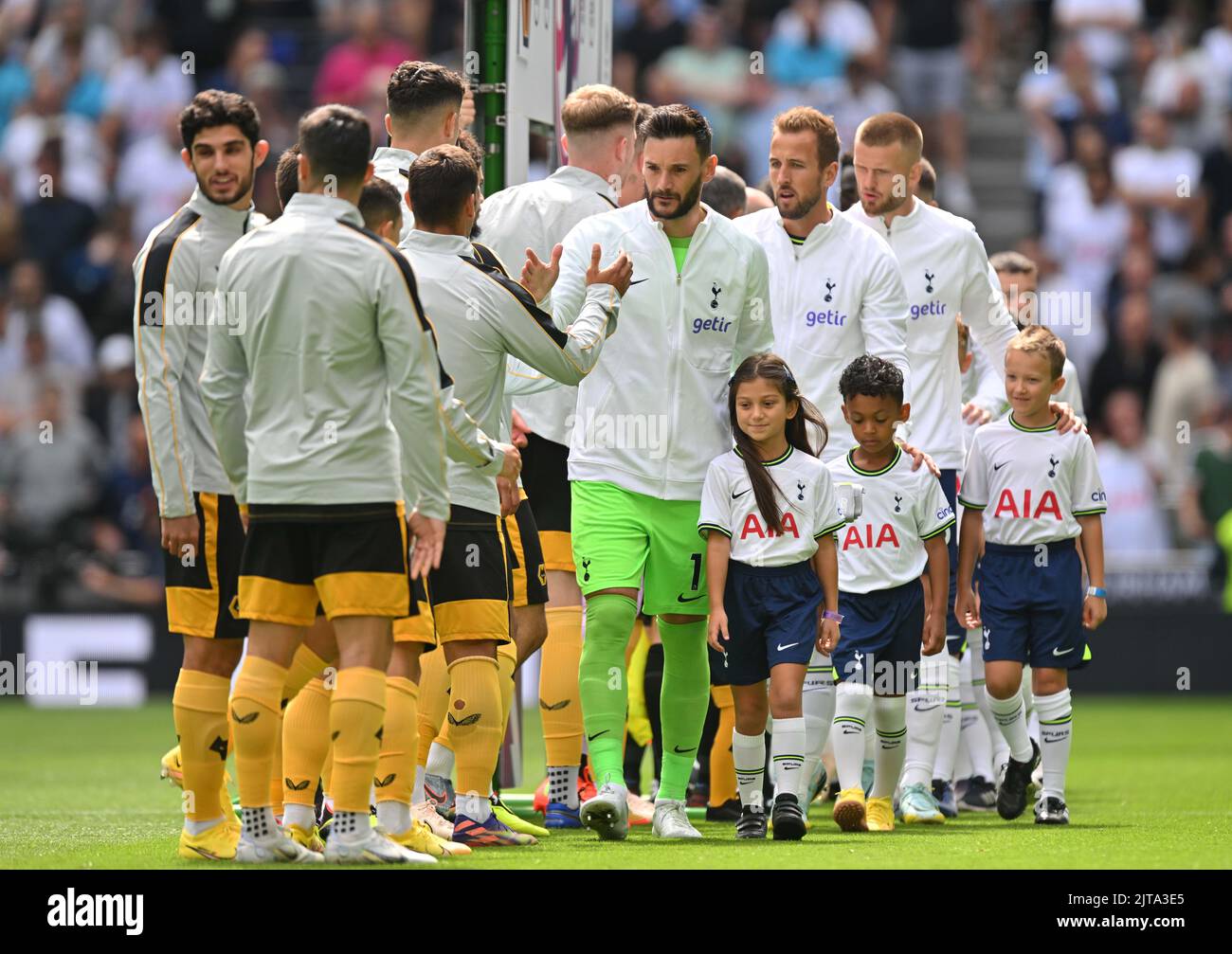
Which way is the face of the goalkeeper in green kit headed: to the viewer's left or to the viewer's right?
to the viewer's left

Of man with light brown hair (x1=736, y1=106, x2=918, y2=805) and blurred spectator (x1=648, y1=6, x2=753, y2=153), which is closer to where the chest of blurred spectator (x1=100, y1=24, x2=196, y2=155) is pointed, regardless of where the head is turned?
the man with light brown hair

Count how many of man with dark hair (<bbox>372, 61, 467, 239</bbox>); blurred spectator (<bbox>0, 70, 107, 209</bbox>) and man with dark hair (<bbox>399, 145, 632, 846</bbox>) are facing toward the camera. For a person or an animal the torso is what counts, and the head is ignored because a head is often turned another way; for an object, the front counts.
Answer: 1

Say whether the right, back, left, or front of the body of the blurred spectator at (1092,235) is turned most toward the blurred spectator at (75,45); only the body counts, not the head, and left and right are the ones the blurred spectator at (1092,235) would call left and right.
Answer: right

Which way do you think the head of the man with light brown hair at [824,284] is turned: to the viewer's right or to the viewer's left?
to the viewer's left

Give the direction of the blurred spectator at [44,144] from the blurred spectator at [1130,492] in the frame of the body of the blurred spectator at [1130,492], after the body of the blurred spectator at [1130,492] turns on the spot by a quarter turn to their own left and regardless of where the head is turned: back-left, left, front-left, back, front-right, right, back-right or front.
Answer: back

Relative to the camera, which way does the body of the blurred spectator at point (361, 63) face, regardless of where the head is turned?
toward the camera

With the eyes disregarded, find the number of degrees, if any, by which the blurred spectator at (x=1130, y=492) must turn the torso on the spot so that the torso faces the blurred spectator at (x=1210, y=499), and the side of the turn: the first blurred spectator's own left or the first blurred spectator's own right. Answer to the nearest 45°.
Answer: approximately 90° to the first blurred spectator's own left

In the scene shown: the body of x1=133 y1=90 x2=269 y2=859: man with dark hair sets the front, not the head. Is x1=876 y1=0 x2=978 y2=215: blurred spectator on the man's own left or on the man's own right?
on the man's own left

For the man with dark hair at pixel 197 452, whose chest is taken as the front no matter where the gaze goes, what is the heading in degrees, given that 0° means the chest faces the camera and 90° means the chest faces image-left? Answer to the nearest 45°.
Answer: approximately 315°

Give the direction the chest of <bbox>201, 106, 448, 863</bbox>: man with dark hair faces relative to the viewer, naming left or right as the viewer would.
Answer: facing away from the viewer and to the right of the viewer

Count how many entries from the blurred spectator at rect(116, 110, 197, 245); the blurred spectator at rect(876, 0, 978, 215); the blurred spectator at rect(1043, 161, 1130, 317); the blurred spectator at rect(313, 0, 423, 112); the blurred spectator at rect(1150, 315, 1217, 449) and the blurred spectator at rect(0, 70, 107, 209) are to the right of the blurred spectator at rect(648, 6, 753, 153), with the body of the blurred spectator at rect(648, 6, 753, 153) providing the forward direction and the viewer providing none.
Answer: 3

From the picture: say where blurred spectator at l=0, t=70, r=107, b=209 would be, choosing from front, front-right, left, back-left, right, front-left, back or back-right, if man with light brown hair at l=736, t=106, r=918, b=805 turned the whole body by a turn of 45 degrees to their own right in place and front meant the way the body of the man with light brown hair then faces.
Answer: front-right

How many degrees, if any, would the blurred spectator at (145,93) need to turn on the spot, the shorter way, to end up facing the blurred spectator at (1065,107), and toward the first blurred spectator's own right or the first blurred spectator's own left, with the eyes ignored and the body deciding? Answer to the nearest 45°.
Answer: approximately 90° to the first blurred spectator's own left

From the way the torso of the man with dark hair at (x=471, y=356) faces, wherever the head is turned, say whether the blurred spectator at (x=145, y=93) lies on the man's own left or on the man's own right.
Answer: on the man's own left

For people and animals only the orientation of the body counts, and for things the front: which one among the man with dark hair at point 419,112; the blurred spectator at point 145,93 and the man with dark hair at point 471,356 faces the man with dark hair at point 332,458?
the blurred spectator
